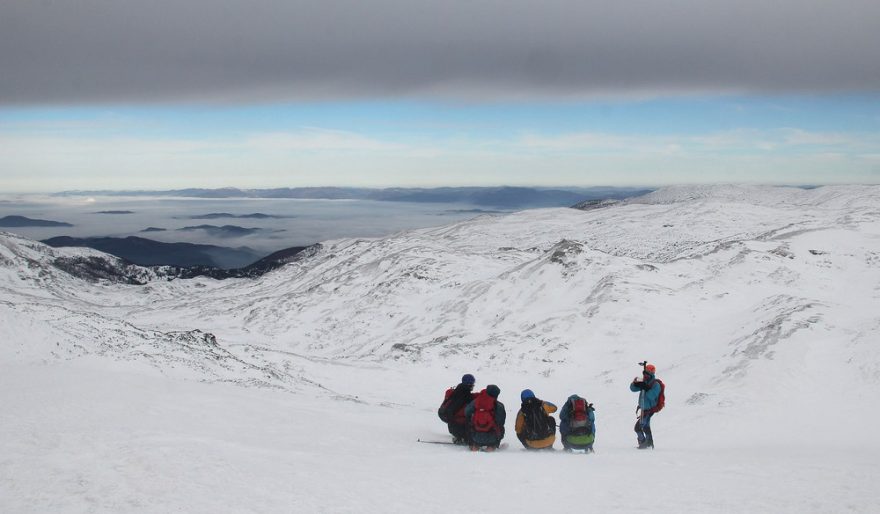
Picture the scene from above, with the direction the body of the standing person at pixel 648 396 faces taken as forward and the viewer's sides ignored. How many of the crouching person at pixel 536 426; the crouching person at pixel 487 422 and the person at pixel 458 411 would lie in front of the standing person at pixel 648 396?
3

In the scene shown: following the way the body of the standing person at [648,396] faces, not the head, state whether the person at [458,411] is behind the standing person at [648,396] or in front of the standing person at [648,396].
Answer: in front

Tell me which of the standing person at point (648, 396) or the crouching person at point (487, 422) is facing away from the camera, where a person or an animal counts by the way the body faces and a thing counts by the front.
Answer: the crouching person

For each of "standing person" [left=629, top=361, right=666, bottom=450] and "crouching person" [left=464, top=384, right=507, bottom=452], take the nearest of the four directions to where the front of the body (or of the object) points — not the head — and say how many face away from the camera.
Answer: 1

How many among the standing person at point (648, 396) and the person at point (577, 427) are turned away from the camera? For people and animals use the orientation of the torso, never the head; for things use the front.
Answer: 1

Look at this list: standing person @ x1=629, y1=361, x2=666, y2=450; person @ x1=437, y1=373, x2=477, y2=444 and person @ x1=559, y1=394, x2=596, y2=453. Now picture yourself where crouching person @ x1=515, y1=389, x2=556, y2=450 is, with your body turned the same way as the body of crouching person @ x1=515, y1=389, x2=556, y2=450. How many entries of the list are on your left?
1

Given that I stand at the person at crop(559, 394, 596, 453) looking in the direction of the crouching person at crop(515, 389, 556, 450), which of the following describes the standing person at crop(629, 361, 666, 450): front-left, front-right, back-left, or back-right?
back-right

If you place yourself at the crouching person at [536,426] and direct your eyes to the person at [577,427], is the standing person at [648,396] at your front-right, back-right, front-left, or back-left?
front-left

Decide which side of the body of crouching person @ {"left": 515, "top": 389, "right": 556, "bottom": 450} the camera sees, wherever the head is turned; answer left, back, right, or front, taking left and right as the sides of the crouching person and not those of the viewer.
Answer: back

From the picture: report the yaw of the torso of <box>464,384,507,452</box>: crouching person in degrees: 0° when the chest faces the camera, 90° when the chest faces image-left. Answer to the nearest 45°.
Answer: approximately 180°

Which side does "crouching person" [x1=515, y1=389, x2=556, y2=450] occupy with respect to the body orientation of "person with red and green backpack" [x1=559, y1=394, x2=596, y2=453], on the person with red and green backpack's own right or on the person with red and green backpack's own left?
on the person with red and green backpack's own left

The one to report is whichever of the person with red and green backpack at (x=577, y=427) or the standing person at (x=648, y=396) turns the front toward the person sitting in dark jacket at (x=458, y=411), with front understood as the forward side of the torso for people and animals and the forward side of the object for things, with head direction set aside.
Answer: the standing person at (x=648, y=396)

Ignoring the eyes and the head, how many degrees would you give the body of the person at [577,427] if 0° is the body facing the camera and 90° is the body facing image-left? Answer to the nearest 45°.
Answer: approximately 180°

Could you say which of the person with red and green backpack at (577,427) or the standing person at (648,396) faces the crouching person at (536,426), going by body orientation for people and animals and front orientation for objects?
the standing person at (648,396)

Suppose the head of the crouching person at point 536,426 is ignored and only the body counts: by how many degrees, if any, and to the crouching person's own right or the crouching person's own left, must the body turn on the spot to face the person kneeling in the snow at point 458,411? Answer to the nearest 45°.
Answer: approximately 90° to the crouching person's own left
